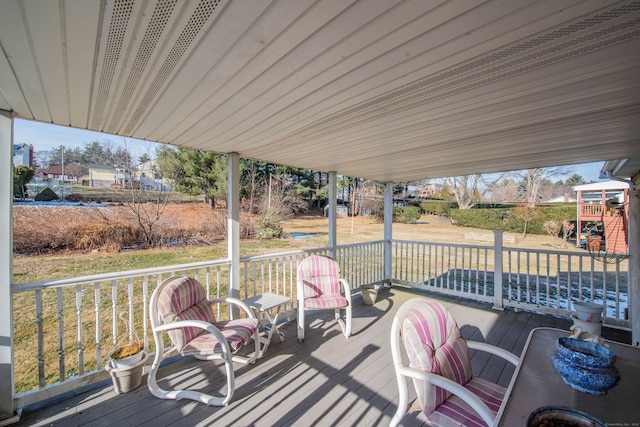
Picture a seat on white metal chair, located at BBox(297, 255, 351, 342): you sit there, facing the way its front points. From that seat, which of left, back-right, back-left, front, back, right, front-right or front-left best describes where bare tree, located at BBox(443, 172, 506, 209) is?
back-left

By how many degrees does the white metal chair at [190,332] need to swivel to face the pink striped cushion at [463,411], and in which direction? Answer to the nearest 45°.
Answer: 0° — it already faces it

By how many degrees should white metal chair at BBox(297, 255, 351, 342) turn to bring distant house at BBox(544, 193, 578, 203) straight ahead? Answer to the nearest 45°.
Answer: approximately 135° to its left

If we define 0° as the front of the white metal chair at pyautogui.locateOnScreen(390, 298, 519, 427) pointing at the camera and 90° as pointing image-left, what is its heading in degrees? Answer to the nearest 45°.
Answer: approximately 315°

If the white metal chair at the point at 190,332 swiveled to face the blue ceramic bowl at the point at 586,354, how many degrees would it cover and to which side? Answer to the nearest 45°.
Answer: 0° — it already faces it

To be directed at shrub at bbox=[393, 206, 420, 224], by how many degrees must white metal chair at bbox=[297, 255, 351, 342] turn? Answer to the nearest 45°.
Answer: approximately 180°

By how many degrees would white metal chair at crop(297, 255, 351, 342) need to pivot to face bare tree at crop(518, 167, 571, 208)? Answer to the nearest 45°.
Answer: approximately 135° to its left

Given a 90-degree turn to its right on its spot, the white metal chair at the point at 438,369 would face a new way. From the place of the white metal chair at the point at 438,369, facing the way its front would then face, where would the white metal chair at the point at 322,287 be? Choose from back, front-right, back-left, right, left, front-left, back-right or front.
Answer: right
